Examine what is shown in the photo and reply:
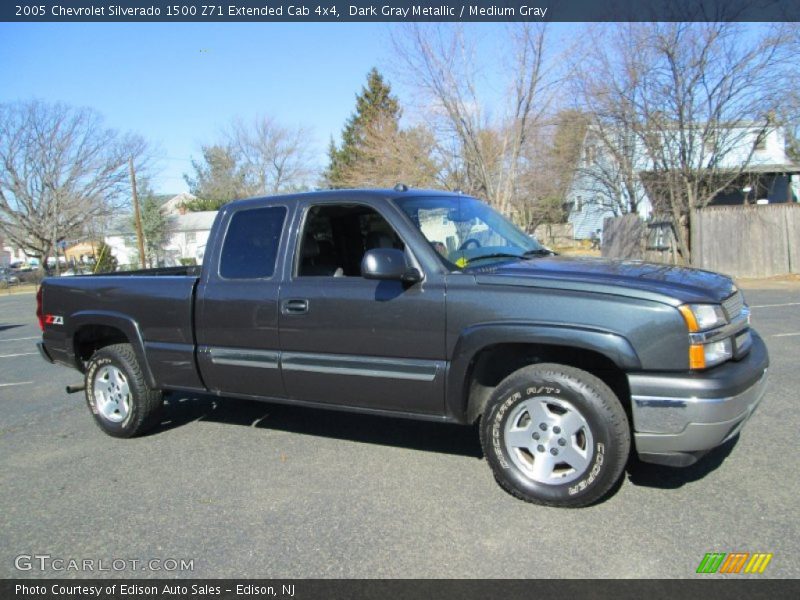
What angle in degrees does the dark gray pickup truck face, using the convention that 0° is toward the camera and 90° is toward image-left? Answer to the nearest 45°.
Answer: approximately 315°

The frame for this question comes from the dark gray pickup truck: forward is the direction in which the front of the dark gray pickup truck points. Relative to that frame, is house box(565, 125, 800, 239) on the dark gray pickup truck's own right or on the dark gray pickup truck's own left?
on the dark gray pickup truck's own left

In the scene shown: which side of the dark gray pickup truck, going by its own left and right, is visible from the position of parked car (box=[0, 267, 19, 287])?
back

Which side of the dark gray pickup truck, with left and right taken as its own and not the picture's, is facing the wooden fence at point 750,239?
left
